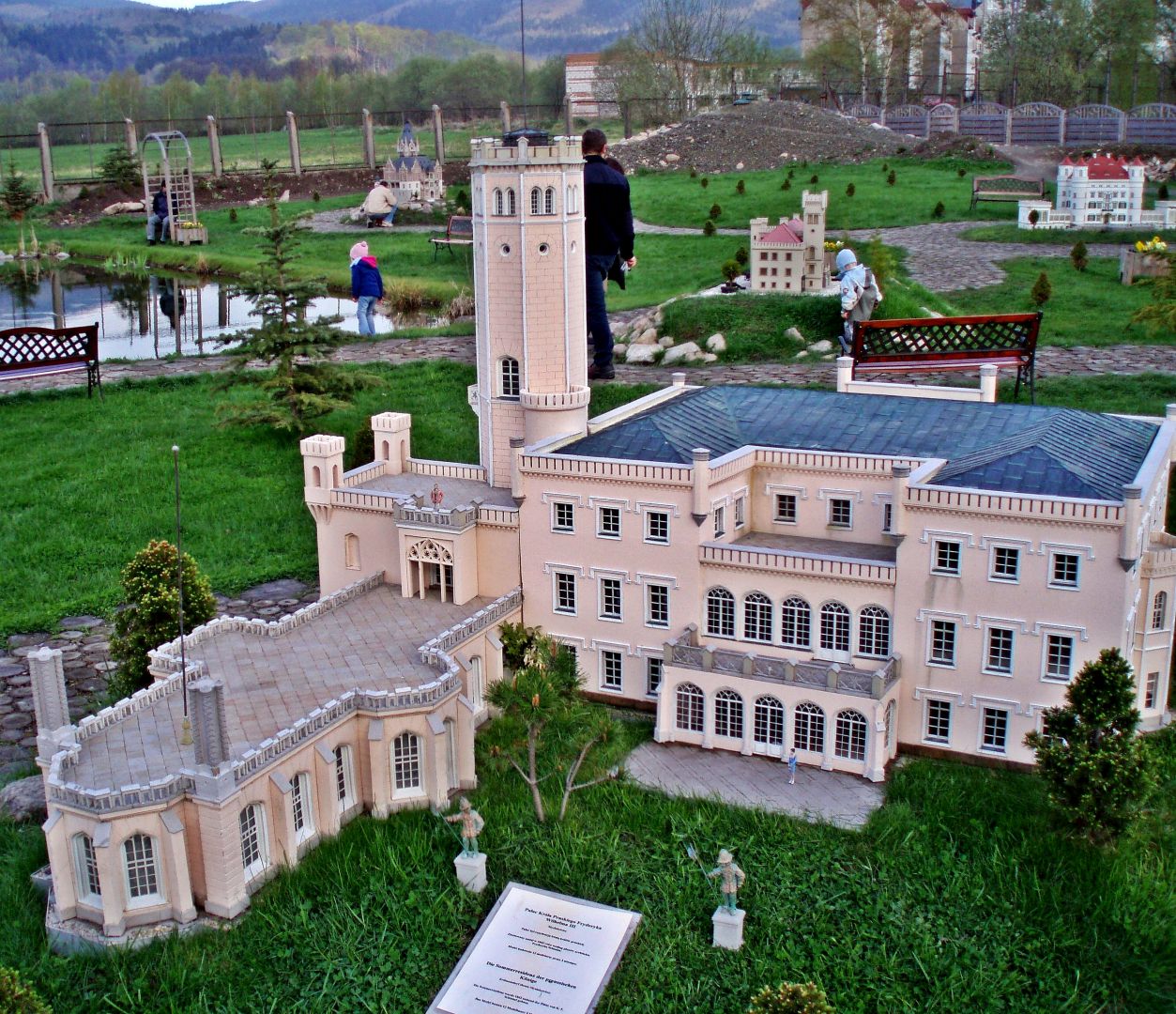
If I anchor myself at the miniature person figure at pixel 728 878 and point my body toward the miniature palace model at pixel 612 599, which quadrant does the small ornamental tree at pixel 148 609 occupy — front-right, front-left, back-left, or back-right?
front-left

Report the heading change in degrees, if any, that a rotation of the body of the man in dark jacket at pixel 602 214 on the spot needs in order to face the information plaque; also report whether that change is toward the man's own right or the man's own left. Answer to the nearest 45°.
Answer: approximately 180°

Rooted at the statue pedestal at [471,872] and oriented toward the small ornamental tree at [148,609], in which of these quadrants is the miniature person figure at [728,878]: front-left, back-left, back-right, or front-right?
back-right

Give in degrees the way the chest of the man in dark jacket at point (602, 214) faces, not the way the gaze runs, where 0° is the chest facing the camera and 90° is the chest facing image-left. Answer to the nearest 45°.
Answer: approximately 180°
